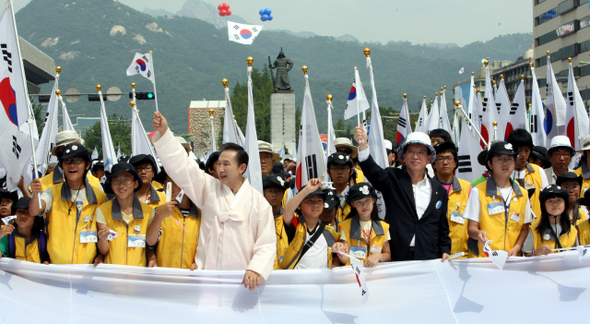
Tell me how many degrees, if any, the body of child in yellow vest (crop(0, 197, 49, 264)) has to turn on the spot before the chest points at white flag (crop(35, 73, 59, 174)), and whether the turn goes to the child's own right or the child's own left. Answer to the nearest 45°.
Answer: approximately 180°

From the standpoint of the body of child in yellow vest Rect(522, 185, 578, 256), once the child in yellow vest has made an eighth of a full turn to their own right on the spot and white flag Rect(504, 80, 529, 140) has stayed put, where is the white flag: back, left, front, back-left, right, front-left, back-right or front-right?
back-right

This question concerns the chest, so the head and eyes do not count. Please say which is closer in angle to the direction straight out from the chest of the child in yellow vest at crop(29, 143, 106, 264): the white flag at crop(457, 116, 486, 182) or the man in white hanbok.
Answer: the man in white hanbok

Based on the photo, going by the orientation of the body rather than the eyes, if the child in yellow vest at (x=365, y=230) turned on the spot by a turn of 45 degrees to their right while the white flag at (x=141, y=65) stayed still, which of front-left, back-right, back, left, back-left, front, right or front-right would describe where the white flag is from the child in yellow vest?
right

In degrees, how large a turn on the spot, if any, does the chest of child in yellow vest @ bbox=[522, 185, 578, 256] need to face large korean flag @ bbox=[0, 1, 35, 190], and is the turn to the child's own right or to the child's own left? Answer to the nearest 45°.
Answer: approximately 45° to the child's own right

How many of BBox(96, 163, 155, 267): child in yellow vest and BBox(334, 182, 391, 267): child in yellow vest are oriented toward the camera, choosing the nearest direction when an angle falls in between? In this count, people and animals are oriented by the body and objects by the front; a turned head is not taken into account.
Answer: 2

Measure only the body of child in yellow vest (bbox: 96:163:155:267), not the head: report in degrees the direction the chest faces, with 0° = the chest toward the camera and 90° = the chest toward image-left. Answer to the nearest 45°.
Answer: approximately 0°
